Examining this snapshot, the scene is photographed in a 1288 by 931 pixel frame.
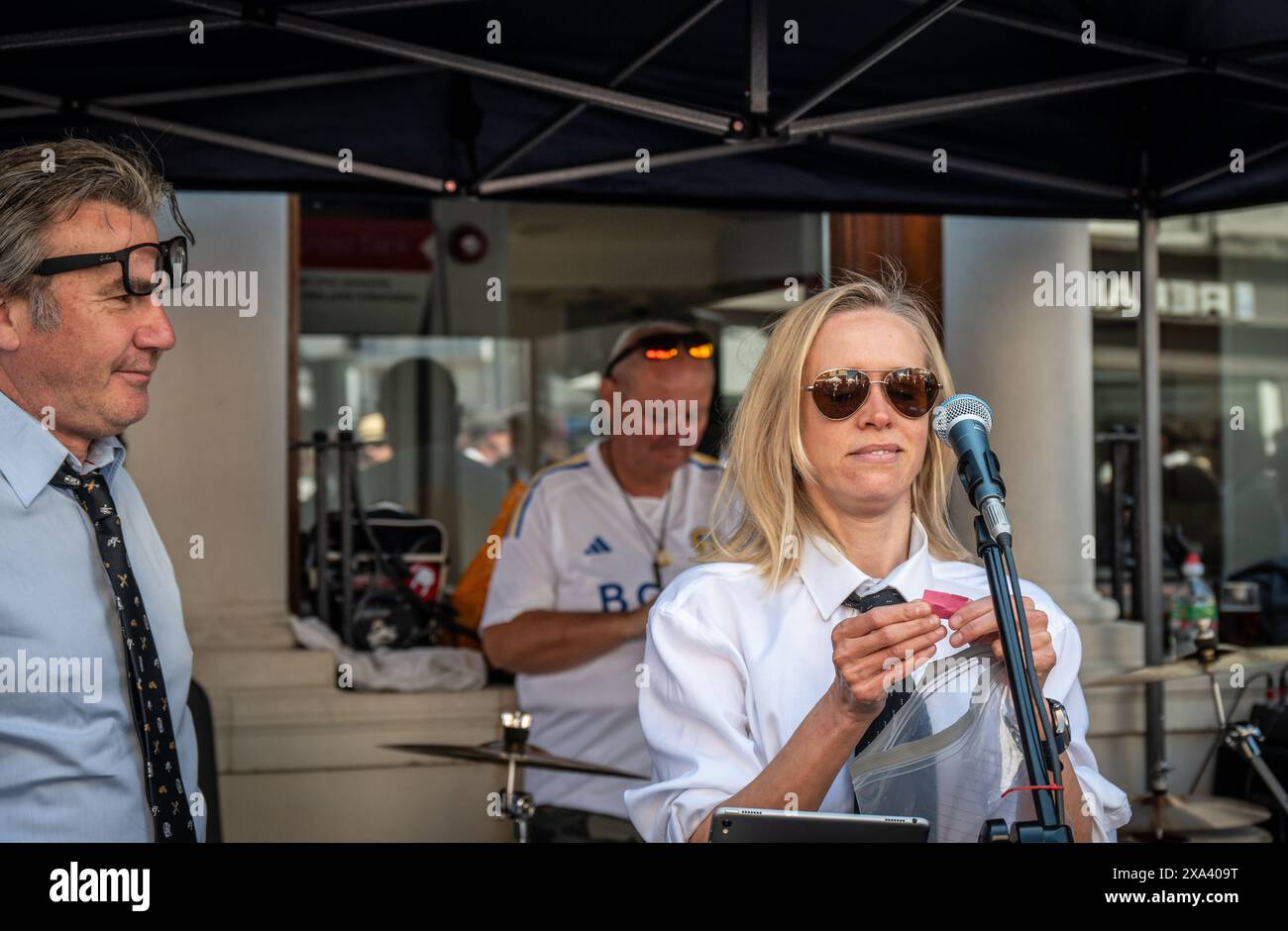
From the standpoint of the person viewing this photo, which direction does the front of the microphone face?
facing away from the viewer and to the left of the viewer

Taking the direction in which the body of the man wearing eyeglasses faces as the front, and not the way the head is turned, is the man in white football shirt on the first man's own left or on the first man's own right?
on the first man's own left

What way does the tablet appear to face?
away from the camera

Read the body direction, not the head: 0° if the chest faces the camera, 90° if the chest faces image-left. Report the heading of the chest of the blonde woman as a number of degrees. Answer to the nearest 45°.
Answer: approximately 0°
